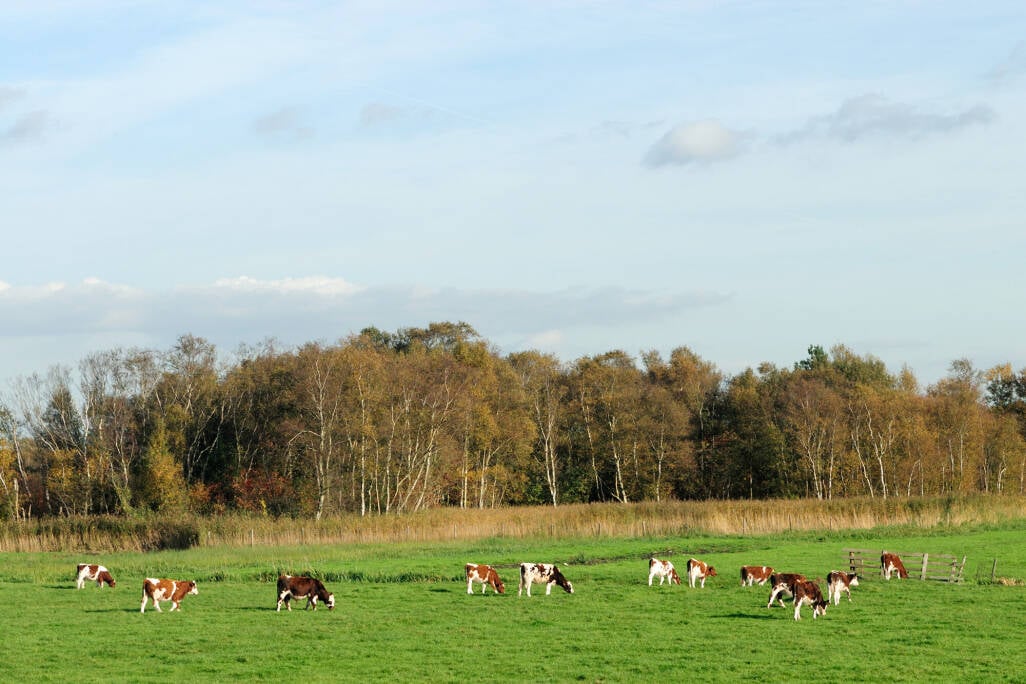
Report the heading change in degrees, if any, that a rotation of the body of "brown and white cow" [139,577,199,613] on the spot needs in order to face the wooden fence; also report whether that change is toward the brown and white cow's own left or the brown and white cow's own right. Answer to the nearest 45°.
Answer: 0° — it already faces it

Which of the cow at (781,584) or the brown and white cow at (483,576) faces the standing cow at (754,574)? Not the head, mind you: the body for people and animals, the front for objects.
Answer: the brown and white cow

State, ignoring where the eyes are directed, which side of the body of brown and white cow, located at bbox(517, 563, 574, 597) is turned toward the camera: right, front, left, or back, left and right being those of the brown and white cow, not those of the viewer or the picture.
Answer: right

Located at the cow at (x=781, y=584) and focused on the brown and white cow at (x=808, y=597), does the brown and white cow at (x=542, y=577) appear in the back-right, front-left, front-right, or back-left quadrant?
back-right

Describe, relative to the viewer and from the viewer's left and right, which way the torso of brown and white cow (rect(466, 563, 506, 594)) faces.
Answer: facing to the right of the viewer

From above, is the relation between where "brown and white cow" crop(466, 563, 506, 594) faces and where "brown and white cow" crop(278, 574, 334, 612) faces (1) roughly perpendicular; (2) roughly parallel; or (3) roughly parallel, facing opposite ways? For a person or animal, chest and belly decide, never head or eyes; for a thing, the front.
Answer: roughly parallel

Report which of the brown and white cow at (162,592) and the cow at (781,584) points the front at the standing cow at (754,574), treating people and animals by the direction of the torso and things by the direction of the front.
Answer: the brown and white cow

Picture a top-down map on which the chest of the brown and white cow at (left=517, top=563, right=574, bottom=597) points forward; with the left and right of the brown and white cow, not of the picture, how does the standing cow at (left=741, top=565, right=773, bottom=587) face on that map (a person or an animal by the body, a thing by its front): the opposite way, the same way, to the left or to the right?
the same way

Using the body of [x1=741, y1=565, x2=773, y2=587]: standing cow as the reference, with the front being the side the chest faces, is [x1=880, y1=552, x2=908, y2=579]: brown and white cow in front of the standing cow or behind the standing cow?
in front

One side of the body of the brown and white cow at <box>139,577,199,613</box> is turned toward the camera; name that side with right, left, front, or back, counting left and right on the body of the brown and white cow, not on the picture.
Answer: right

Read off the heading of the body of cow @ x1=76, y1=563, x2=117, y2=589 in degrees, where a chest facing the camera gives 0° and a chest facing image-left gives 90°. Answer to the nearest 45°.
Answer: approximately 270°

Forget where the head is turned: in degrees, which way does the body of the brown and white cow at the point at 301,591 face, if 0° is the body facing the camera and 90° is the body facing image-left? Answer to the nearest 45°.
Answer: approximately 270°

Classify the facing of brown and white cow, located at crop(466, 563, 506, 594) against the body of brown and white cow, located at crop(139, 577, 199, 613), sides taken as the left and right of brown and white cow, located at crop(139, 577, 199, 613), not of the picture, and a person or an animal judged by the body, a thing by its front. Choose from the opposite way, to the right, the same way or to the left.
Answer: the same way
